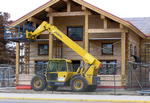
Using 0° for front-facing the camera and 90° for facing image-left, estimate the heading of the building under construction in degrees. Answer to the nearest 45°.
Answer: approximately 0°
